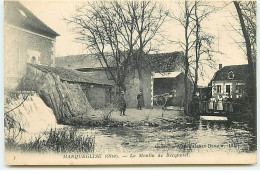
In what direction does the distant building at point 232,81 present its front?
toward the camera
